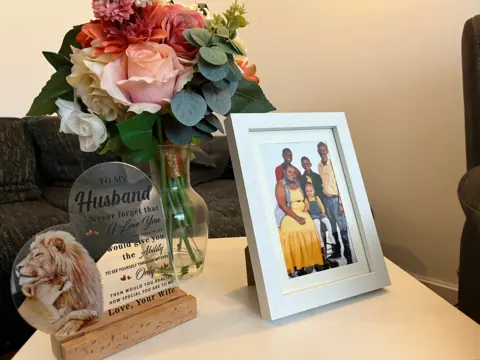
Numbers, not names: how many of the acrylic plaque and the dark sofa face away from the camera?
0

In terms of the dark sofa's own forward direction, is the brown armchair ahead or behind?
ahead

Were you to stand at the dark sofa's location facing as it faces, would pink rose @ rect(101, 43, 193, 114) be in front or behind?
in front

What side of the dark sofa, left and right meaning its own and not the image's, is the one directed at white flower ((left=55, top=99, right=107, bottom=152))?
front

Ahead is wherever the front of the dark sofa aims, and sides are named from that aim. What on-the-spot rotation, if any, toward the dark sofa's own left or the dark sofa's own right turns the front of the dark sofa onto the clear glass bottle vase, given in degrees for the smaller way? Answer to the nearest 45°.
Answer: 0° — it already faces it

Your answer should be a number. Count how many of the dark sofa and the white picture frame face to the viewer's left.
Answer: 0
